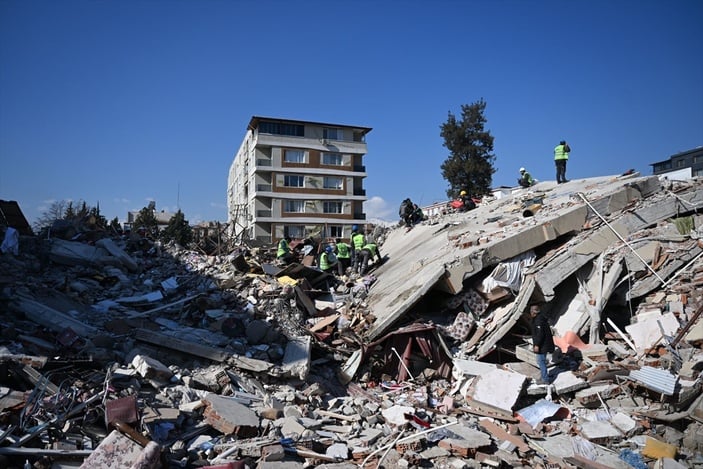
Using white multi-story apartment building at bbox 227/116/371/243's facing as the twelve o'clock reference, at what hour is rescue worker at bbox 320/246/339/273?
The rescue worker is roughly at 12 o'clock from the white multi-story apartment building.

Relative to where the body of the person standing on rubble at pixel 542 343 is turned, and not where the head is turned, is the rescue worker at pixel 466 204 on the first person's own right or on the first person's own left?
on the first person's own right

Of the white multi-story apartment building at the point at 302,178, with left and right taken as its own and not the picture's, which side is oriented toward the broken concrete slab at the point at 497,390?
front

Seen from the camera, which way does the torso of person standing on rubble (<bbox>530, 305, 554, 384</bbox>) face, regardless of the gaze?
to the viewer's left

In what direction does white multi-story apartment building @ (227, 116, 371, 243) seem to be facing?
toward the camera

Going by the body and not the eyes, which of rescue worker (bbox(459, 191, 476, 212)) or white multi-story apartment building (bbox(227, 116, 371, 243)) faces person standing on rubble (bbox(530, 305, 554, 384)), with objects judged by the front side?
the white multi-story apartment building

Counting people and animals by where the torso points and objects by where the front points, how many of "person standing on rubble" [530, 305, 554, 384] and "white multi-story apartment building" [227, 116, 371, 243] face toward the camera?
1
